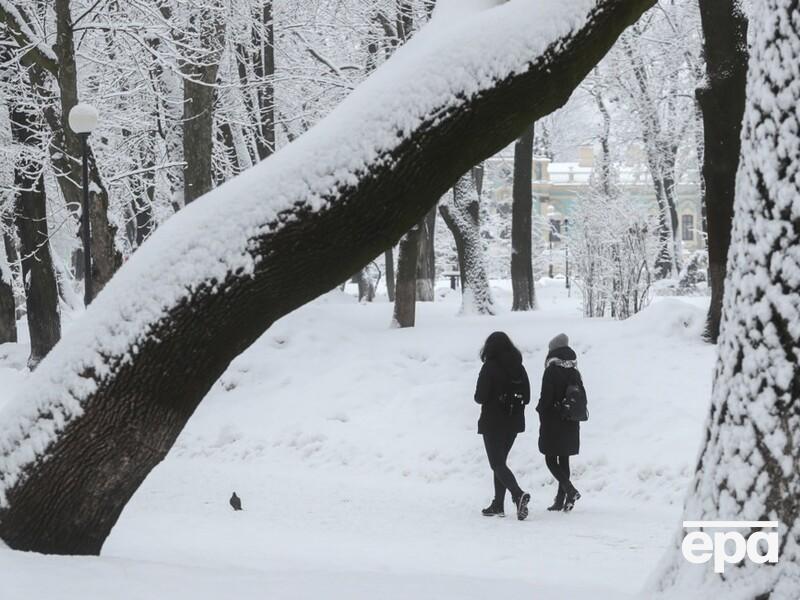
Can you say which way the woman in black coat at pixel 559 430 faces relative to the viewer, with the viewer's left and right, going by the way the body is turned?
facing away from the viewer and to the left of the viewer

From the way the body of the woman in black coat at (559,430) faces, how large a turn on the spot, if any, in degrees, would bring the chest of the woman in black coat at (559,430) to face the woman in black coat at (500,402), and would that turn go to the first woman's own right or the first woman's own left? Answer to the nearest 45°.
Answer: approximately 45° to the first woman's own left

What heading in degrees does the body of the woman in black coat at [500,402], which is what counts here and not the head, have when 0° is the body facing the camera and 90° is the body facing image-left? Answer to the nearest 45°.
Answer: approximately 135°

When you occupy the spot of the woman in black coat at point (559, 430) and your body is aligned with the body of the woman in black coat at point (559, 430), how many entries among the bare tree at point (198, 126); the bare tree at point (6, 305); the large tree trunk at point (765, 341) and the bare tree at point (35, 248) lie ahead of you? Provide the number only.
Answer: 3

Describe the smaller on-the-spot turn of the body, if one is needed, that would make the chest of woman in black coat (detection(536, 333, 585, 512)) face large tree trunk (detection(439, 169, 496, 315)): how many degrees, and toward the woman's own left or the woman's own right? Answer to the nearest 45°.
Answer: approximately 45° to the woman's own right
